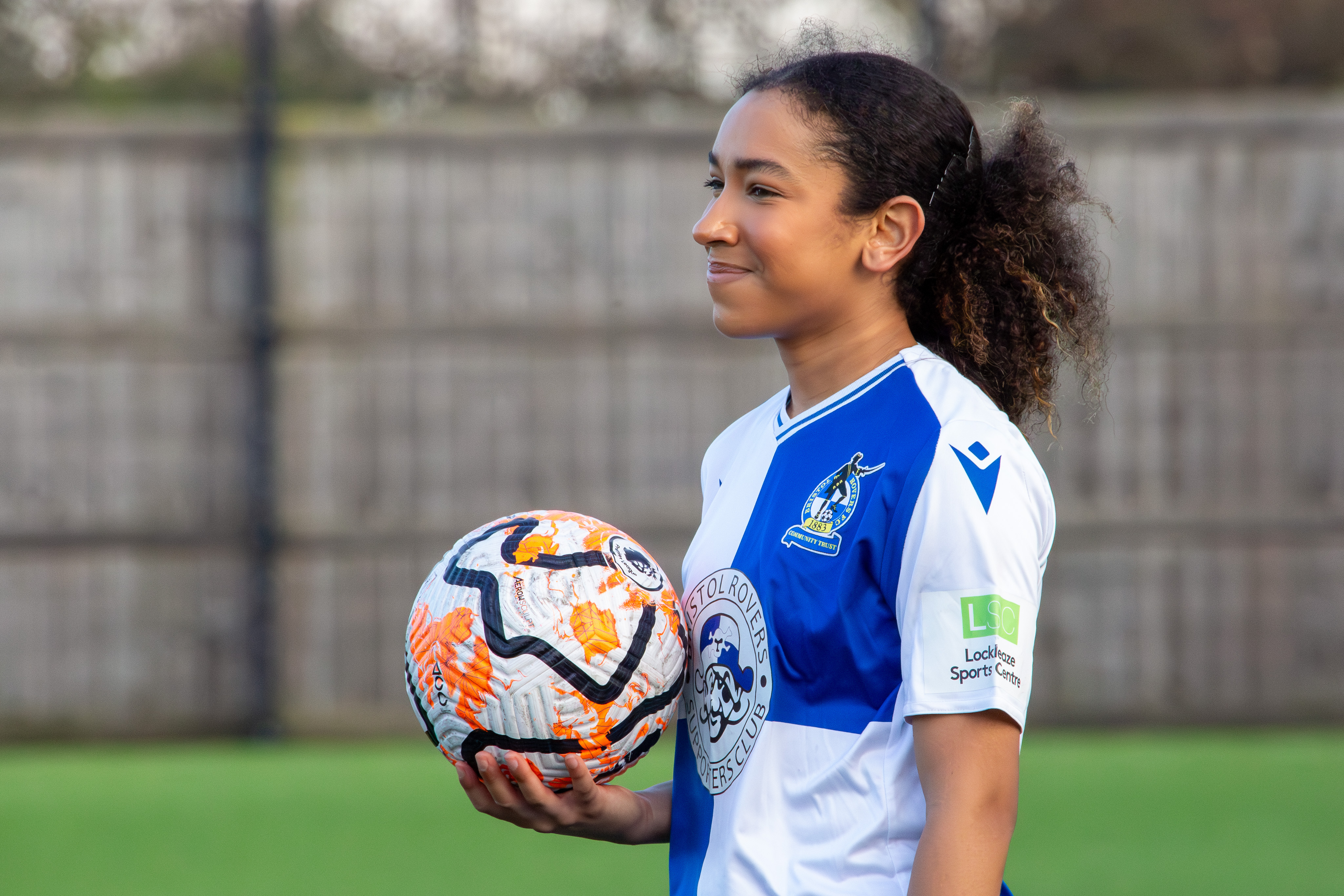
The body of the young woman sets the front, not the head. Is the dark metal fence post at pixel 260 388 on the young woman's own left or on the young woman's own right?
on the young woman's own right

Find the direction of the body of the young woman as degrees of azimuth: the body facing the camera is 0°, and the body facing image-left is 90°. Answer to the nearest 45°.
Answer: approximately 45°
